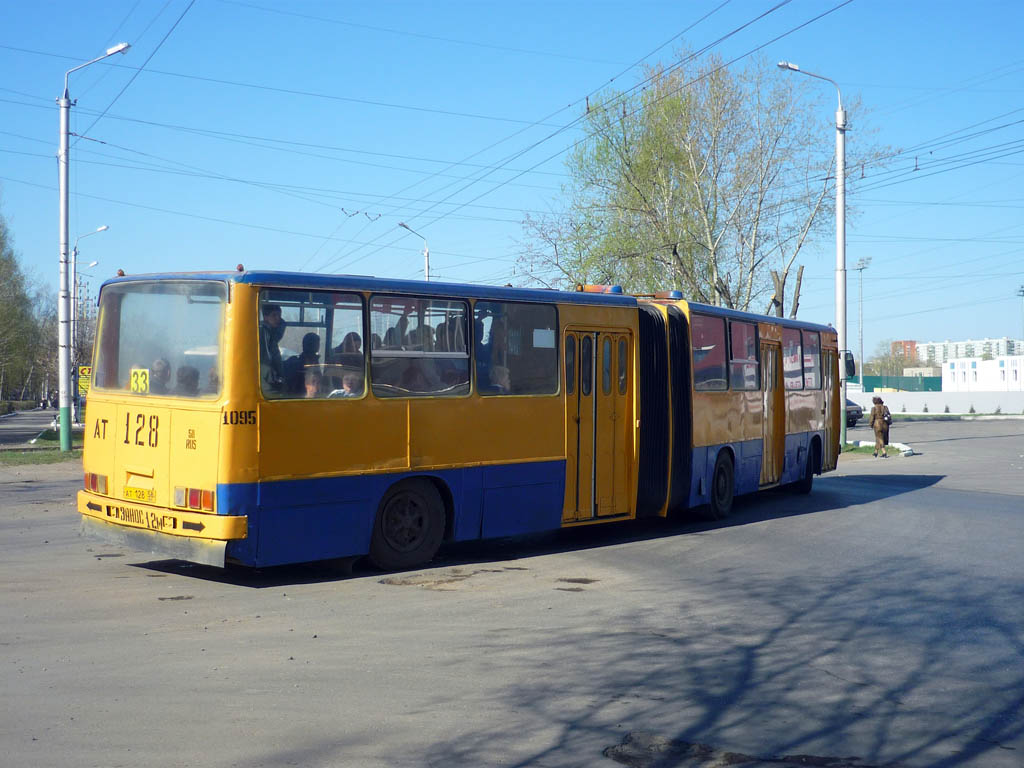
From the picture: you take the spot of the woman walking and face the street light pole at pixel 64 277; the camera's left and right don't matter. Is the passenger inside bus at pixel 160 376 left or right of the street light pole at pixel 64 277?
left

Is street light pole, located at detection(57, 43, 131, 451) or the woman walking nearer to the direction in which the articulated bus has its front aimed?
the woman walking

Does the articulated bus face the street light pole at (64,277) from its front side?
no

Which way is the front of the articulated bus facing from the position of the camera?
facing away from the viewer and to the right of the viewer

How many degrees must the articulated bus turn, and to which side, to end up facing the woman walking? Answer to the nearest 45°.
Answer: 0° — it already faces them
